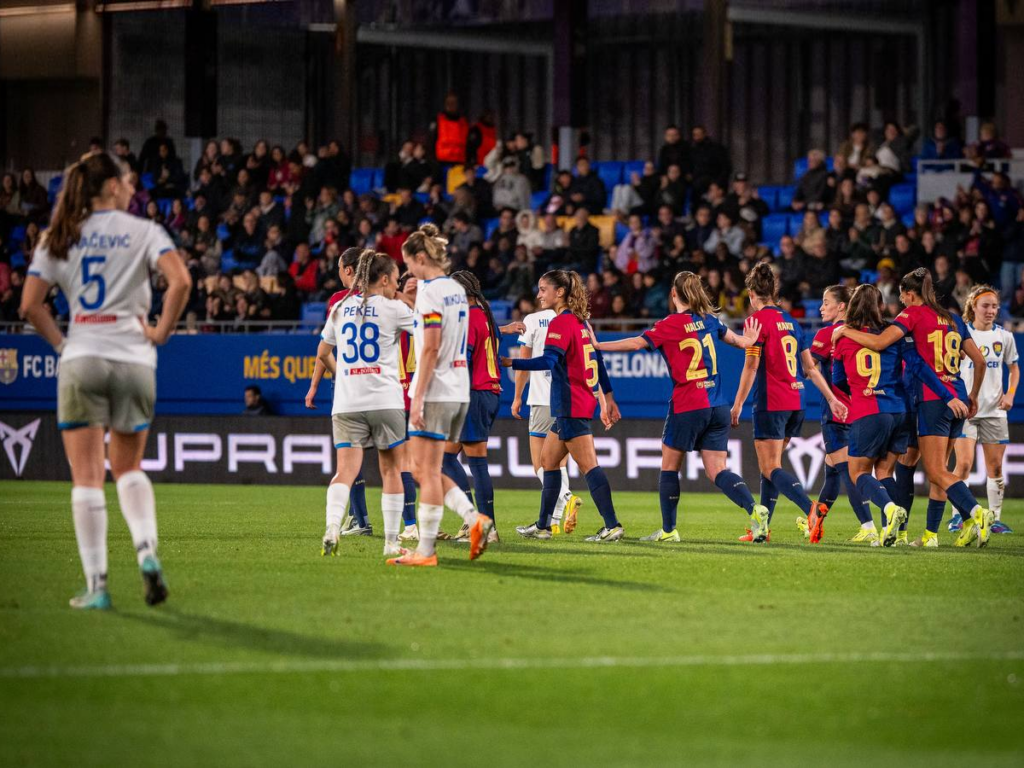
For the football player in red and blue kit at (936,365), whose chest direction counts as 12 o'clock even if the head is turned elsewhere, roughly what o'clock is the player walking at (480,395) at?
The player walking is roughly at 10 o'clock from the football player in red and blue kit.

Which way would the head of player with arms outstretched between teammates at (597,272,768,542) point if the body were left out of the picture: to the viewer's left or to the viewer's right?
to the viewer's left

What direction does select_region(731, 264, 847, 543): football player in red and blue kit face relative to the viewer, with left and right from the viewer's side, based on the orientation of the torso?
facing away from the viewer and to the left of the viewer

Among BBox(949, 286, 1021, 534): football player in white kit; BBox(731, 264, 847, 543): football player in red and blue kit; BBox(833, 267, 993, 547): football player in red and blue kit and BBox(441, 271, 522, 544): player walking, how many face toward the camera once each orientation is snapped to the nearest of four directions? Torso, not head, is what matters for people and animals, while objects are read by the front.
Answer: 1

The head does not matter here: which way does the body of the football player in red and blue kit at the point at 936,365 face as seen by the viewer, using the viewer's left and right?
facing away from the viewer and to the left of the viewer

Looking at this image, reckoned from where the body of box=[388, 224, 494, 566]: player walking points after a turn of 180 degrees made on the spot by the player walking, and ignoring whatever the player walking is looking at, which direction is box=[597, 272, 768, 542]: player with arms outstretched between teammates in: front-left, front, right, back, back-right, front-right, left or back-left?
front-left

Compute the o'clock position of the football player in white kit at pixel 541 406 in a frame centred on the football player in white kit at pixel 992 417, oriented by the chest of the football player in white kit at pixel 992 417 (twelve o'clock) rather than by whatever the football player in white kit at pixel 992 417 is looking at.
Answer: the football player in white kit at pixel 541 406 is roughly at 2 o'clock from the football player in white kit at pixel 992 417.

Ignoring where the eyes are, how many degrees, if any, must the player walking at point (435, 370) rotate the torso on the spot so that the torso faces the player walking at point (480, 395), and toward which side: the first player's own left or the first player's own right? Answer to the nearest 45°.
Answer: approximately 90° to the first player's own right

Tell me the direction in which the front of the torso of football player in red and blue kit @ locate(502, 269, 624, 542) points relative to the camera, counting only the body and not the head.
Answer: to the viewer's left

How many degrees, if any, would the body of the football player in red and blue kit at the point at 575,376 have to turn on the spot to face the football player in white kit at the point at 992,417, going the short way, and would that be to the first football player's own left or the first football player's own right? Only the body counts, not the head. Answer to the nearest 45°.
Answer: approximately 135° to the first football player's own right

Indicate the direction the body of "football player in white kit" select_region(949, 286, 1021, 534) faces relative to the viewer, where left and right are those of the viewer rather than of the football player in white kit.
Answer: facing the viewer

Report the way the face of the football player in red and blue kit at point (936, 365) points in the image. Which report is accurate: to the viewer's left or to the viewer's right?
to the viewer's left

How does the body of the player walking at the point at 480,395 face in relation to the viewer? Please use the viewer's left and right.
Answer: facing away from the viewer and to the left of the viewer
